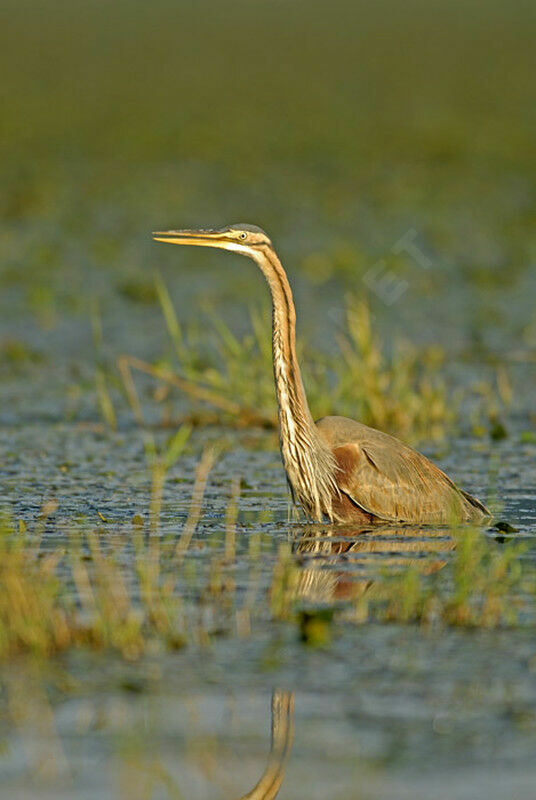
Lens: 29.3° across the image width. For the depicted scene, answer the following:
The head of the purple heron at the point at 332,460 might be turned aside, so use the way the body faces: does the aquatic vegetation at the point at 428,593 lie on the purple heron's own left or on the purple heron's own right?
on the purple heron's own left

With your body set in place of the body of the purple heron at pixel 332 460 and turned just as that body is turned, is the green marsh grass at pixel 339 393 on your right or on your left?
on your right

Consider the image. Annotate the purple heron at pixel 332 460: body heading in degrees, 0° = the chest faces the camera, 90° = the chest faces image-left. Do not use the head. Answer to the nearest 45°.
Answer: approximately 90°

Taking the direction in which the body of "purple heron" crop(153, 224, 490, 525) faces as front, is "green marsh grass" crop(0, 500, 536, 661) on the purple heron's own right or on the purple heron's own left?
on the purple heron's own left
